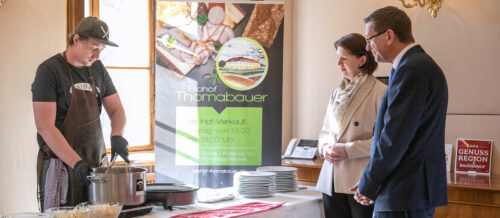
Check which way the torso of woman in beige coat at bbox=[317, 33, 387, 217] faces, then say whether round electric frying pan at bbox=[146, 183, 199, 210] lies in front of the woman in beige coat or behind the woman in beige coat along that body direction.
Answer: in front

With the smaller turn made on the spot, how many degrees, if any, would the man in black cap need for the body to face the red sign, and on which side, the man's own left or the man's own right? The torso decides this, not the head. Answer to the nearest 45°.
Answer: approximately 45° to the man's own left

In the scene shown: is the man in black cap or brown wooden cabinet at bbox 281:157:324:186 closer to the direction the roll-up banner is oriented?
the man in black cap

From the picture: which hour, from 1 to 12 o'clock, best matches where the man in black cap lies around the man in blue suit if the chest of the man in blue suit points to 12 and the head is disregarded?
The man in black cap is roughly at 12 o'clock from the man in blue suit.

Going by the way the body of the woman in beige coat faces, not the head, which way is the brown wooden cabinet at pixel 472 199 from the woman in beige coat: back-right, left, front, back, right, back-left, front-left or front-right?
back

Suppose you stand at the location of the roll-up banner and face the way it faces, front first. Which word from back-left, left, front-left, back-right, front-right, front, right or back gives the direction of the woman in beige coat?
front-left

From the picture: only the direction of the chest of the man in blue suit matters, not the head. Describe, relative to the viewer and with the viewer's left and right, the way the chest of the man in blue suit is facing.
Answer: facing to the left of the viewer

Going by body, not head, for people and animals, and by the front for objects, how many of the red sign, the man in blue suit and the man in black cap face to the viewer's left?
1

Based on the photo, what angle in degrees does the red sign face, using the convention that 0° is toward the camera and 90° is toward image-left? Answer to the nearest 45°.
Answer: approximately 0°

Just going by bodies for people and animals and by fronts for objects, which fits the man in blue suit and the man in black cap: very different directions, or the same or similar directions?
very different directions

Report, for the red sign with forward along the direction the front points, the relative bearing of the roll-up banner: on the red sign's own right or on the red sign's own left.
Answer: on the red sign's own right

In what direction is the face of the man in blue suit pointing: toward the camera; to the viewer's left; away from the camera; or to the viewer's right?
to the viewer's left

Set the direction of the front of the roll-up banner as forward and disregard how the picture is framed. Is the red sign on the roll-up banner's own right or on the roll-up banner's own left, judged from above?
on the roll-up banner's own left

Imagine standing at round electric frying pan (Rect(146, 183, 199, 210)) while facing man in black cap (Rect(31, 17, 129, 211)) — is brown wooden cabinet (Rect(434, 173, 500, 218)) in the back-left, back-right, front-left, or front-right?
back-right

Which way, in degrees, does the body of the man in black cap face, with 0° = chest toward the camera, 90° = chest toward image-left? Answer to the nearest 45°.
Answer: approximately 315°
